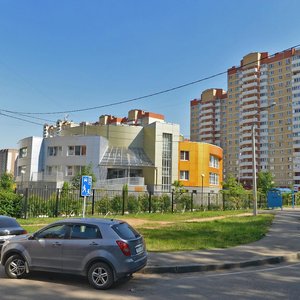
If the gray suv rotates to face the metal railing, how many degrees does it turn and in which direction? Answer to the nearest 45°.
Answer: approximately 45° to its right

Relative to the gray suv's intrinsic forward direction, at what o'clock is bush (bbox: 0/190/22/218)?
The bush is roughly at 1 o'clock from the gray suv.

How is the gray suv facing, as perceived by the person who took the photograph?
facing away from the viewer and to the left of the viewer

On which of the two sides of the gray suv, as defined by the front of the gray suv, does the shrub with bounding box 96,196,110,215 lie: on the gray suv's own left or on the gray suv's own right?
on the gray suv's own right

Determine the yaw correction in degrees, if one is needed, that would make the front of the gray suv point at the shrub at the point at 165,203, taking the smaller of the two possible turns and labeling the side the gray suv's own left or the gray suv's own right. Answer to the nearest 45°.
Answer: approximately 45° to the gray suv's own right

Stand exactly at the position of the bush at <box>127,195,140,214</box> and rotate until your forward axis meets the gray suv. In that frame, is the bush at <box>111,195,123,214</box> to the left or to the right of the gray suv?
right

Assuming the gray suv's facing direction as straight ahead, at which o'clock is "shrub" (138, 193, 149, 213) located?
The shrub is roughly at 2 o'clock from the gray suv.
